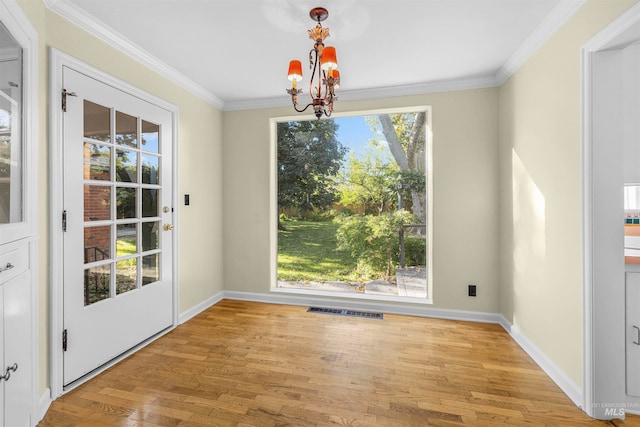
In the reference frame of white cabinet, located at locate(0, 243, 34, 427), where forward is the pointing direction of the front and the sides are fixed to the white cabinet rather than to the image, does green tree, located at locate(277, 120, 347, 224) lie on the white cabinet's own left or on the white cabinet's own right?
on the white cabinet's own left

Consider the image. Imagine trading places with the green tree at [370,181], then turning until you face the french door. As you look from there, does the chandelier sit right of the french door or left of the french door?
left

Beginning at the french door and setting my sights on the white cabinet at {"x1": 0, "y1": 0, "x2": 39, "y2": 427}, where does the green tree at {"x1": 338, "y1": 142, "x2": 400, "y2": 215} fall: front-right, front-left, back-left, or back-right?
back-left

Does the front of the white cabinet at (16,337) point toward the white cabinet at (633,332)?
yes

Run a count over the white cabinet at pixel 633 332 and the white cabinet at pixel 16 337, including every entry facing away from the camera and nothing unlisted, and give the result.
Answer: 0

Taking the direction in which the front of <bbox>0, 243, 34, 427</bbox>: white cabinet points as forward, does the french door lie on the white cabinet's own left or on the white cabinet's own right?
on the white cabinet's own left
